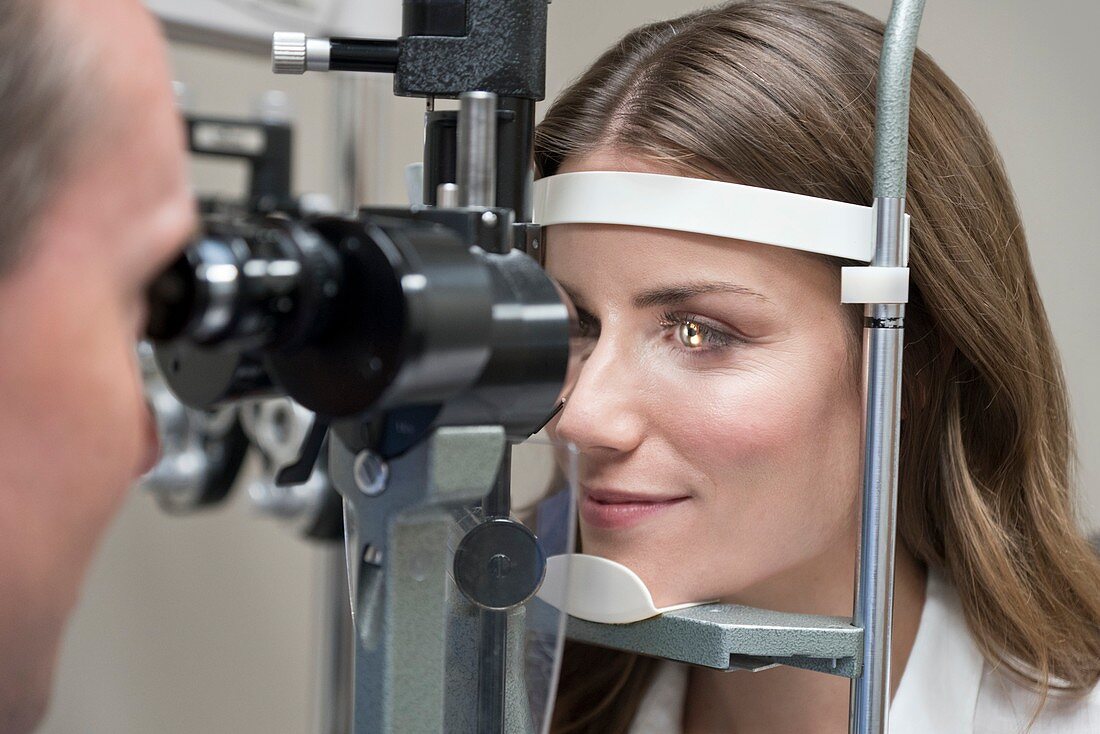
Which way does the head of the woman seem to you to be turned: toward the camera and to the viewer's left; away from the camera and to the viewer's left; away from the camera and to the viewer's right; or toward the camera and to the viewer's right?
toward the camera and to the viewer's left

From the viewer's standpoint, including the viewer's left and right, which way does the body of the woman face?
facing the viewer and to the left of the viewer
